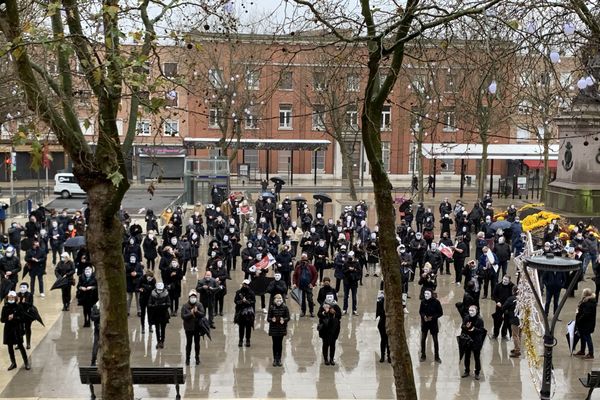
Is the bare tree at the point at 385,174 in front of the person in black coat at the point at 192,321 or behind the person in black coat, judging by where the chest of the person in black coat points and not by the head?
in front

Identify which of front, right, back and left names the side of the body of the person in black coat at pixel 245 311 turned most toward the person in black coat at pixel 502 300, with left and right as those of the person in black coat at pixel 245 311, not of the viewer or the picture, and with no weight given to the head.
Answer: left

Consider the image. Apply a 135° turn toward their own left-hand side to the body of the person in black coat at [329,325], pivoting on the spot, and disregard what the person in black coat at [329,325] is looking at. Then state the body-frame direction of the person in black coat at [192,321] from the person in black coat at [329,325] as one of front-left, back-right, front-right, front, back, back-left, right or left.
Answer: back-left

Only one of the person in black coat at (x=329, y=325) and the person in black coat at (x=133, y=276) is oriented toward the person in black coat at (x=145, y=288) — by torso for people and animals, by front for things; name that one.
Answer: the person in black coat at (x=133, y=276)

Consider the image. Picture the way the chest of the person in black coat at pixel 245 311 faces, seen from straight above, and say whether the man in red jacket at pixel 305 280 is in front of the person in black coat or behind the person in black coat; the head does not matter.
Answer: behind

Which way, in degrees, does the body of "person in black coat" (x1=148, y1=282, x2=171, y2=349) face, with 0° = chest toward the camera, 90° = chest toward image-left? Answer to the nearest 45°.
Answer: approximately 0°

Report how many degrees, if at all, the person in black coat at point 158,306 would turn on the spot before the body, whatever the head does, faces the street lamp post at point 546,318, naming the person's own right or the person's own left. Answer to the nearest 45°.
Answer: approximately 45° to the person's own left

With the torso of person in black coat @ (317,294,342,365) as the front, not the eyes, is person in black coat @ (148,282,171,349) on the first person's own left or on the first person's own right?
on the first person's own right

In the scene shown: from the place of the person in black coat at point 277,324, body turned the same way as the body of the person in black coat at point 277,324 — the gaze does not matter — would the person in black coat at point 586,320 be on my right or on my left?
on my left

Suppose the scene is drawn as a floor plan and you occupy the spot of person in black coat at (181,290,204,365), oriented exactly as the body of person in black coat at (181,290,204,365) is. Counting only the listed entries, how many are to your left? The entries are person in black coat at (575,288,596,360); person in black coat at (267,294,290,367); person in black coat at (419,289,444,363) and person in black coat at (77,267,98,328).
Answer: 3

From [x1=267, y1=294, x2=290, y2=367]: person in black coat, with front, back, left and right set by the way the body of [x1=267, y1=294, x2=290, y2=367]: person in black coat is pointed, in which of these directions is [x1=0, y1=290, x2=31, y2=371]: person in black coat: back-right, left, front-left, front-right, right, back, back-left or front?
right

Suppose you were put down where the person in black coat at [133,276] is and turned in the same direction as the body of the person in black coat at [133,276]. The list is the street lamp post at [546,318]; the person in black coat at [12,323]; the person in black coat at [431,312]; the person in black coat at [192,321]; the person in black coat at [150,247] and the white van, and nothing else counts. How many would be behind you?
2

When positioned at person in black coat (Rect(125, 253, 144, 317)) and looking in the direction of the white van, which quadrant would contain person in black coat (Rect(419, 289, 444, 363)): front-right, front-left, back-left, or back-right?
back-right

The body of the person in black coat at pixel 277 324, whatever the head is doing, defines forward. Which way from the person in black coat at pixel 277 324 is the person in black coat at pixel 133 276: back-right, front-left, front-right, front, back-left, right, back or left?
back-right

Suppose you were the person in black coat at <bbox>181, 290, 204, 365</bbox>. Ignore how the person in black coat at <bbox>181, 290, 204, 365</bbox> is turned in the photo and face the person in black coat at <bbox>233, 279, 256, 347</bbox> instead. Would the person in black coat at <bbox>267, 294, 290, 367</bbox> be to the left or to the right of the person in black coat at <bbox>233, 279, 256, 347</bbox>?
right
